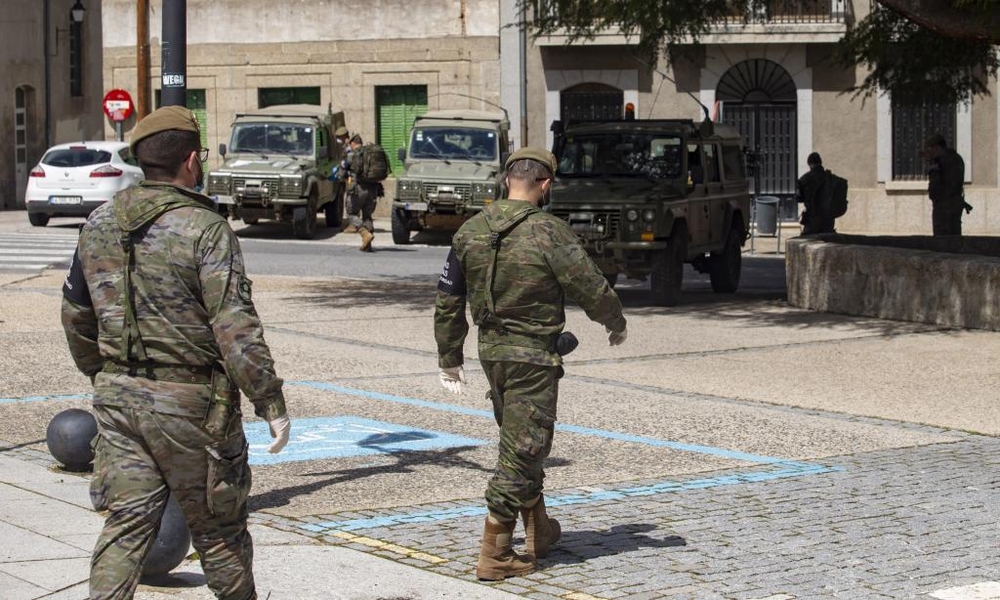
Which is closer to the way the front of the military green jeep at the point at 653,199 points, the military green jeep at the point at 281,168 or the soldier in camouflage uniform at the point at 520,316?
the soldier in camouflage uniform

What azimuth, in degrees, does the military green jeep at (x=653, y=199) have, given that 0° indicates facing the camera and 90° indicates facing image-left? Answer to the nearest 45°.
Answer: approximately 45°

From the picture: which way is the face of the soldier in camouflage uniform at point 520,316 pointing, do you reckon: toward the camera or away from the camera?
away from the camera

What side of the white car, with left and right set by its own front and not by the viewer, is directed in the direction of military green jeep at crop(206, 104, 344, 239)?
right

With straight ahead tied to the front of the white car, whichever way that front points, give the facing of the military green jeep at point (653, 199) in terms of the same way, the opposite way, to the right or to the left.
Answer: the opposite way

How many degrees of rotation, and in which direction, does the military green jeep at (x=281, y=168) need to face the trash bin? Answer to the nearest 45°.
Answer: approximately 135° to its left

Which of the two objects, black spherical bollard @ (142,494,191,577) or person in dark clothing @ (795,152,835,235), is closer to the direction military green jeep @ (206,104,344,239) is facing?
the black spherical bollard

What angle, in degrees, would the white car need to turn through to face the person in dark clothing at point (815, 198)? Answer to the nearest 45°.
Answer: approximately 90° to its right

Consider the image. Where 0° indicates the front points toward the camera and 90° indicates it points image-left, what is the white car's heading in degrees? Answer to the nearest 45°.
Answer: approximately 225°

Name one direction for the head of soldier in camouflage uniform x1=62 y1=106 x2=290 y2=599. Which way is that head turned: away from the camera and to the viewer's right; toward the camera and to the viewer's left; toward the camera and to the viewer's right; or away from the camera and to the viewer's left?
away from the camera and to the viewer's right

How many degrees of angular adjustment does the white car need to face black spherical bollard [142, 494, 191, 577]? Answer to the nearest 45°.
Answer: approximately 135° to its right
